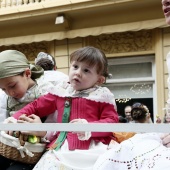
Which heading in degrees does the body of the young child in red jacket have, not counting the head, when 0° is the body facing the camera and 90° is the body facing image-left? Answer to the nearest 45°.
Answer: approximately 45°

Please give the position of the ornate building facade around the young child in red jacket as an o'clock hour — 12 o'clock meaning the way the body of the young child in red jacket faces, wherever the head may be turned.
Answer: The ornate building facade is roughly at 5 o'clock from the young child in red jacket.

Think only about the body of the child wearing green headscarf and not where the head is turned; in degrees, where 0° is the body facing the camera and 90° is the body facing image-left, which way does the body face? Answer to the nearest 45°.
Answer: approximately 45°

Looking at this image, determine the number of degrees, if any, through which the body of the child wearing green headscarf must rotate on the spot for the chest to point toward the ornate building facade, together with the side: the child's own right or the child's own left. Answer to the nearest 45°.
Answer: approximately 135° to the child's own right
